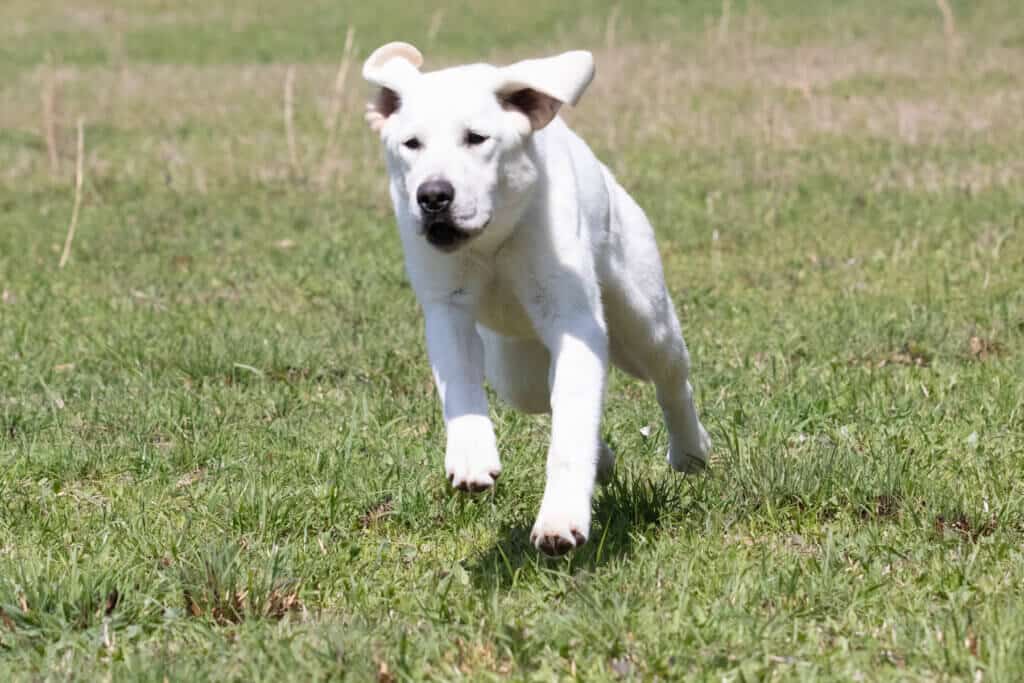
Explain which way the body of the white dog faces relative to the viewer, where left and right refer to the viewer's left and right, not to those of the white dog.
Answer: facing the viewer and to the left of the viewer
